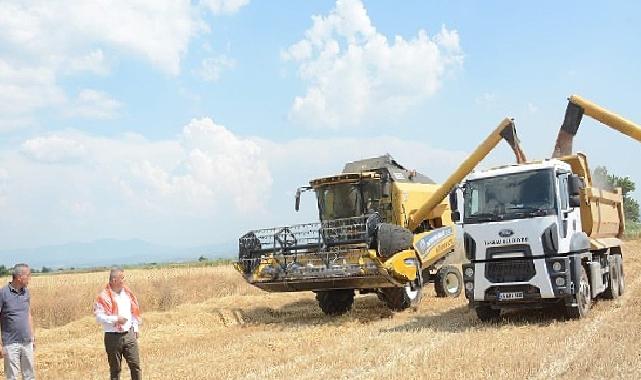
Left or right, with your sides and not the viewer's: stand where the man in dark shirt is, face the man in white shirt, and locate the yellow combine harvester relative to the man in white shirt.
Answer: left

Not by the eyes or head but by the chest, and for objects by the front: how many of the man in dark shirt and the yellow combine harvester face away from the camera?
0

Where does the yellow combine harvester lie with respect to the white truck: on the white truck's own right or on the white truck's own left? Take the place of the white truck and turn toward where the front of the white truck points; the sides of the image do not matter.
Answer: on the white truck's own right

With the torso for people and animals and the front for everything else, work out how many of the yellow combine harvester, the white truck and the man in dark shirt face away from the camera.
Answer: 0

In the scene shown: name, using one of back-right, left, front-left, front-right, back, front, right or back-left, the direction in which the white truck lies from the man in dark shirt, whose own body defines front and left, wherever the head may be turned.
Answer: front-left

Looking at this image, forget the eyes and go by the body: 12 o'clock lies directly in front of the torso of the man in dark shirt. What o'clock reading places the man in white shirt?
The man in white shirt is roughly at 11 o'clock from the man in dark shirt.

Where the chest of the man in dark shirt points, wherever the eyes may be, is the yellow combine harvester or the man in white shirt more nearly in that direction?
the man in white shirt

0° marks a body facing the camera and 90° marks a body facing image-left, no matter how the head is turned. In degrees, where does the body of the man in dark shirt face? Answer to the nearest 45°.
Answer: approximately 315°

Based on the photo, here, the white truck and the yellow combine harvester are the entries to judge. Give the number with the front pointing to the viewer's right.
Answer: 0

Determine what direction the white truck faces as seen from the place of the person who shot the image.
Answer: facing the viewer and to the left of the viewer

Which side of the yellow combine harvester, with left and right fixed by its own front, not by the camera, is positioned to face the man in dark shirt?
front

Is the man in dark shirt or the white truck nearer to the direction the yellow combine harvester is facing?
the man in dark shirt

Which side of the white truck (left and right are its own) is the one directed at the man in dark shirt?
front
